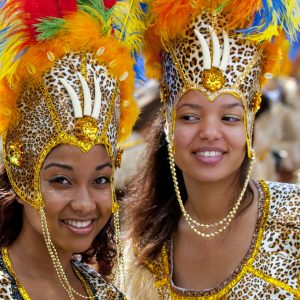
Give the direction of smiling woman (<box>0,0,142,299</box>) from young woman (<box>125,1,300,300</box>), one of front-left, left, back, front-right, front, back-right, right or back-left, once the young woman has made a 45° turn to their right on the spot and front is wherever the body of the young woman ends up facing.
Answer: front

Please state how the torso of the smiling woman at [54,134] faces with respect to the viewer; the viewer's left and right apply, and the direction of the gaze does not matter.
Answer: facing the viewer and to the right of the viewer

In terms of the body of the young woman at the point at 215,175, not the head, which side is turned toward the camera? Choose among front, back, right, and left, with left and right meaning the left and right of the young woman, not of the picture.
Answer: front
